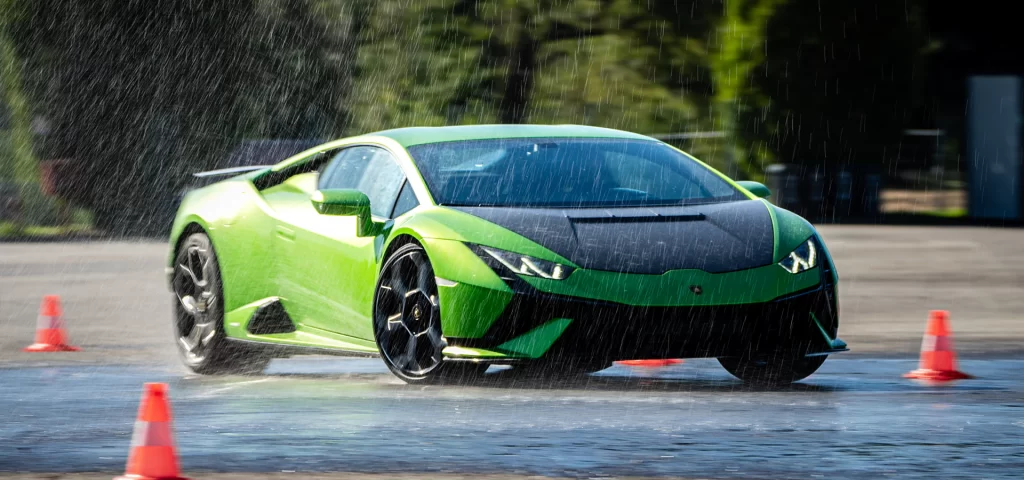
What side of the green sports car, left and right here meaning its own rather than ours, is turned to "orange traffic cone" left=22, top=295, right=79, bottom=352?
back

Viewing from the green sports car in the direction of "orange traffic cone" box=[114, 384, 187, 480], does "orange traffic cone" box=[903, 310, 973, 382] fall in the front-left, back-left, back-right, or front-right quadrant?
back-left

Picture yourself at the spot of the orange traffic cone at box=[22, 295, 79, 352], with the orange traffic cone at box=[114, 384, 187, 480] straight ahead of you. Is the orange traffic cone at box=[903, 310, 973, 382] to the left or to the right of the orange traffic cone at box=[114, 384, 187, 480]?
left

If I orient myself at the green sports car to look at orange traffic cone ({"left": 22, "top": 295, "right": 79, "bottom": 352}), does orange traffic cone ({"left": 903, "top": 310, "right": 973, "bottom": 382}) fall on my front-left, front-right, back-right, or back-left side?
back-right

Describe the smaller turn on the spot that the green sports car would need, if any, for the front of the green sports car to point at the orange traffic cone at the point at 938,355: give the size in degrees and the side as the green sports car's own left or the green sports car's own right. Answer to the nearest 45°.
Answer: approximately 45° to the green sports car's own left

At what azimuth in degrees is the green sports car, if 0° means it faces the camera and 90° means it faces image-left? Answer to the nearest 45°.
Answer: approximately 315°

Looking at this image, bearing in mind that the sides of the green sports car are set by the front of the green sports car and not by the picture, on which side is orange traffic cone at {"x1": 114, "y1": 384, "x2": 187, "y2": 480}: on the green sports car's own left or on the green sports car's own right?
on the green sports car's own right
